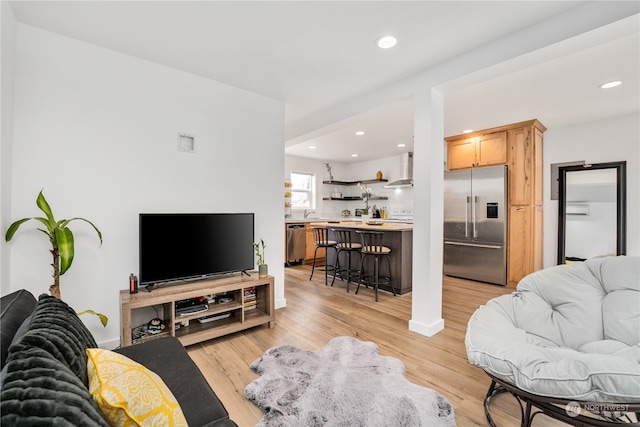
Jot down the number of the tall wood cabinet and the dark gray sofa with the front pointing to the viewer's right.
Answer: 1

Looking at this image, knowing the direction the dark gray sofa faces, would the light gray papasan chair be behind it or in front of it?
in front

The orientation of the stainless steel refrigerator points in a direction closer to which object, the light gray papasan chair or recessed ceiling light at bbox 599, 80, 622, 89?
the light gray papasan chair

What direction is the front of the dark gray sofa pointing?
to the viewer's right

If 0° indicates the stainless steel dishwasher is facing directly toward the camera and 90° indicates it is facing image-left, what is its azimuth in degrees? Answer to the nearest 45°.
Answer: approximately 315°

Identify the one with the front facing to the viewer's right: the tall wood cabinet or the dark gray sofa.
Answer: the dark gray sofa

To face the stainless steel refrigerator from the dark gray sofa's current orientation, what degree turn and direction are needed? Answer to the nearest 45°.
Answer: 0° — it already faces it

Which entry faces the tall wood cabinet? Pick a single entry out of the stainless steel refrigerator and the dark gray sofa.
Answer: the dark gray sofa

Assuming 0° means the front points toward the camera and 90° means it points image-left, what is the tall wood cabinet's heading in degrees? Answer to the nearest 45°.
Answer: approximately 45°

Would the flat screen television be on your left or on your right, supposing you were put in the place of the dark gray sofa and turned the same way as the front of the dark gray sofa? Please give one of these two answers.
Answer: on your left
